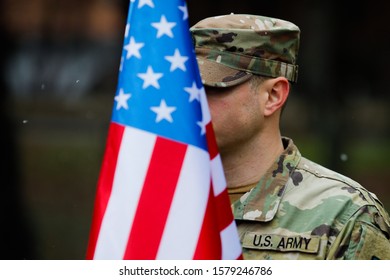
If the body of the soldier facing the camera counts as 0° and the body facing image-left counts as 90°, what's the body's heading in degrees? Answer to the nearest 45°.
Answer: approximately 45°

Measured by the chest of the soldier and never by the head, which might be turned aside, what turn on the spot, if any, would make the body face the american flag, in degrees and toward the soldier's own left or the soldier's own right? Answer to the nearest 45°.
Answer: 0° — they already face it
